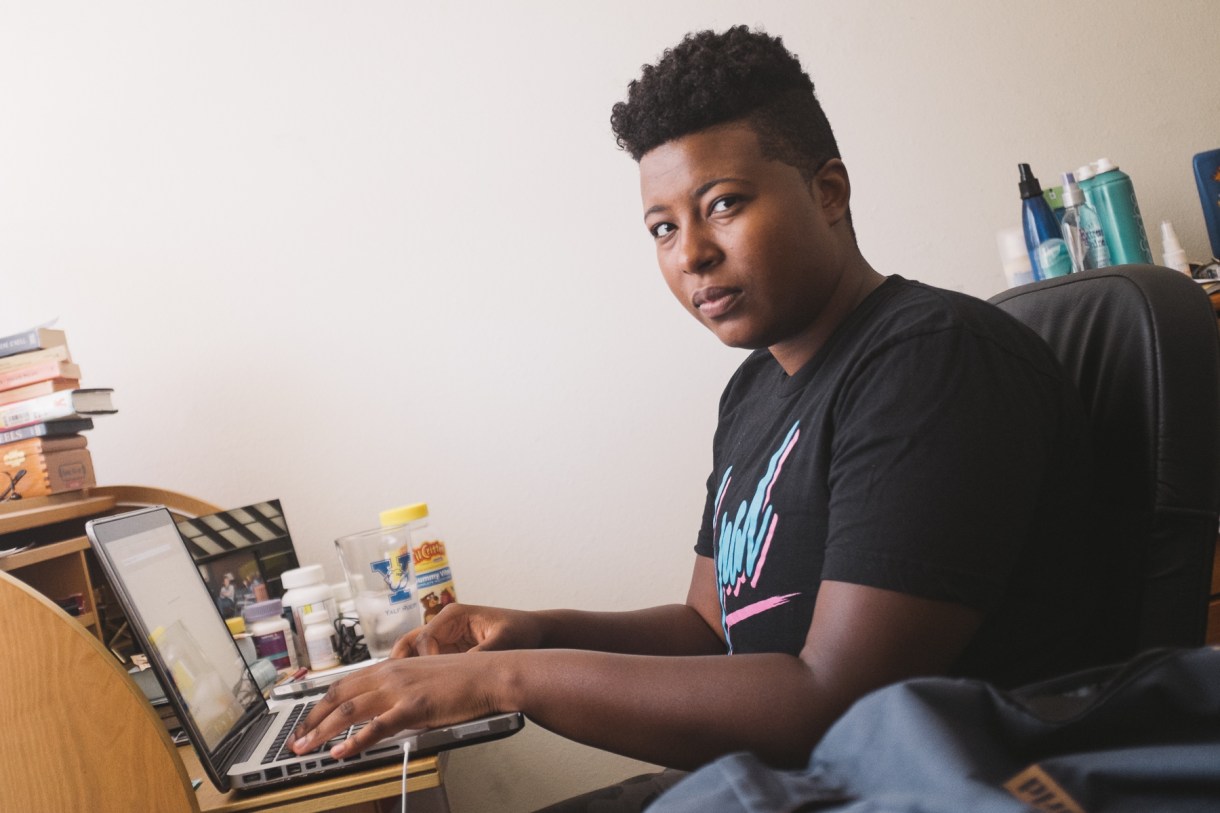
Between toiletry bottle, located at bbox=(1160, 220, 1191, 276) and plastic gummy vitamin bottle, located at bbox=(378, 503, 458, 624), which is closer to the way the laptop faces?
the toiletry bottle

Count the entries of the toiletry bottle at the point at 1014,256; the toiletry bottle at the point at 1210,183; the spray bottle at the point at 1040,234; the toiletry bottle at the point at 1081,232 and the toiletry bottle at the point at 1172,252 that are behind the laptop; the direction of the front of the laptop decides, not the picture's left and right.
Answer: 0

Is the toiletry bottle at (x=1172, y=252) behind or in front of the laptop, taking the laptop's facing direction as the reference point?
in front

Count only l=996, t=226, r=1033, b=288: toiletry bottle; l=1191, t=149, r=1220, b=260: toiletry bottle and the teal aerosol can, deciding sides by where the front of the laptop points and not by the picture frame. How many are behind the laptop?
0

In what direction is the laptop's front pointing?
to the viewer's right

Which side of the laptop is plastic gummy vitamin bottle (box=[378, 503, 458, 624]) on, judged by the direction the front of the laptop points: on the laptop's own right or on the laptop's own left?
on the laptop's own left

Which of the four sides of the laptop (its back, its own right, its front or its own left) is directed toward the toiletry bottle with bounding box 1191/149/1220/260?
front

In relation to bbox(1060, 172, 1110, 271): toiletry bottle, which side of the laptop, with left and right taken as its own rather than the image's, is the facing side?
front
